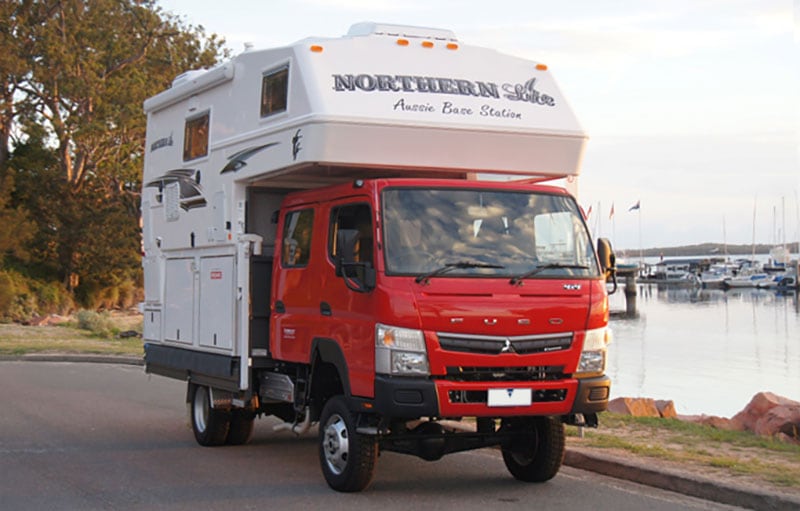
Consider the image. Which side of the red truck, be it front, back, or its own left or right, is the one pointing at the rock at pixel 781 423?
left

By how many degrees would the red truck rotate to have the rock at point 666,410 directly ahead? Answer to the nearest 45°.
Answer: approximately 90° to its left

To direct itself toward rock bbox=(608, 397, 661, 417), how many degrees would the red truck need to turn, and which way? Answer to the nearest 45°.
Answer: approximately 90° to its left

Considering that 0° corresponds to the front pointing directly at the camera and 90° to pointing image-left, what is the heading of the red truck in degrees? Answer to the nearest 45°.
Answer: approximately 315°

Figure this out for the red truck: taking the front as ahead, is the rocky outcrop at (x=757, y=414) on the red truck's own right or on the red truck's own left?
on the red truck's own left

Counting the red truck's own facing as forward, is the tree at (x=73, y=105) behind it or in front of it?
behind
